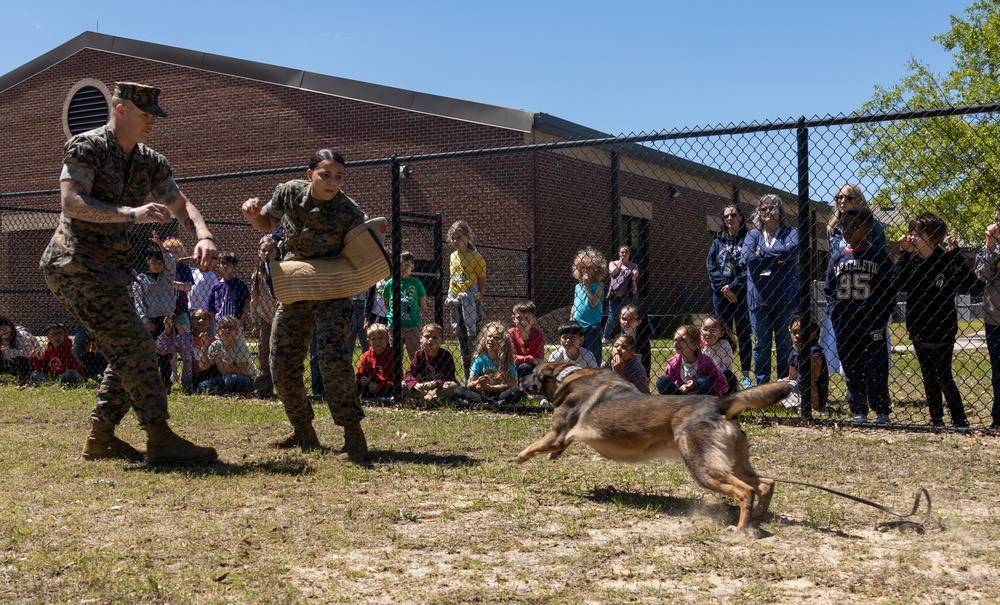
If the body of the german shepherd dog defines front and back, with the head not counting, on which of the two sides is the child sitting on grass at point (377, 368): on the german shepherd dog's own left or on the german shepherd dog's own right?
on the german shepherd dog's own right

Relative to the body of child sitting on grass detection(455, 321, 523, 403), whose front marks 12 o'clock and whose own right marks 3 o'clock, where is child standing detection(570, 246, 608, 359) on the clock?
The child standing is roughly at 8 o'clock from the child sitting on grass.

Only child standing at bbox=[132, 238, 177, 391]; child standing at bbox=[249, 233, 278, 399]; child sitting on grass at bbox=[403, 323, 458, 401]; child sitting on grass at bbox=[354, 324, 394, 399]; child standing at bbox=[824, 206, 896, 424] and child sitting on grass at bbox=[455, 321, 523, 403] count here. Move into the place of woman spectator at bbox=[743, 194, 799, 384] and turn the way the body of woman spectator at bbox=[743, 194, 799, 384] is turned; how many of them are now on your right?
5

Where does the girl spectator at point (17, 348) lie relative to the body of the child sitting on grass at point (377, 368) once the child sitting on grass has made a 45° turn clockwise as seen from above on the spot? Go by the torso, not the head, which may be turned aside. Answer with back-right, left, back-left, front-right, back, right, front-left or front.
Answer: right

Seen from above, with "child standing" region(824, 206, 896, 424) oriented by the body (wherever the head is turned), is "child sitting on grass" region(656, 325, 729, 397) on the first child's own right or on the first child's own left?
on the first child's own right

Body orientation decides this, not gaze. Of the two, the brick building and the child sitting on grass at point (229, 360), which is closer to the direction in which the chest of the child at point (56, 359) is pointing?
the child sitting on grass

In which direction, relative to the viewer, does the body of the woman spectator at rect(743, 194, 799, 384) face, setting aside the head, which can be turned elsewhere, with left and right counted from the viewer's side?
facing the viewer

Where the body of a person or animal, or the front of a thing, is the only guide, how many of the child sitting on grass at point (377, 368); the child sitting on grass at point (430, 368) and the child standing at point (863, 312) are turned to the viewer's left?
0

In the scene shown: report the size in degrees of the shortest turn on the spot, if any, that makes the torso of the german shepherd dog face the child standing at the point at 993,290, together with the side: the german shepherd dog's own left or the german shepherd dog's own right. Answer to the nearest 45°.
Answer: approximately 135° to the german shepherd dog's own right

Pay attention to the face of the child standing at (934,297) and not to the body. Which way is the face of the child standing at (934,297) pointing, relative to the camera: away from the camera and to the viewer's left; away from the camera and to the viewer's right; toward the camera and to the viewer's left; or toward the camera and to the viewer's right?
toward the camera and to the viewer's left

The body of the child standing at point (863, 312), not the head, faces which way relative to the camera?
toward the camera

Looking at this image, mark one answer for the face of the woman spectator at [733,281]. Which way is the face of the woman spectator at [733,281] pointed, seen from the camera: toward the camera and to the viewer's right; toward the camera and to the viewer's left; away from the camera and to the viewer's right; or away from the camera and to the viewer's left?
toward the camera and to the viewer's left

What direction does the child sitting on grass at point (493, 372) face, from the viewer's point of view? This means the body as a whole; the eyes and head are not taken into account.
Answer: toward the camera

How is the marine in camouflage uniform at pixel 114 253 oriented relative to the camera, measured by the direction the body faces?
to the viewer's right
